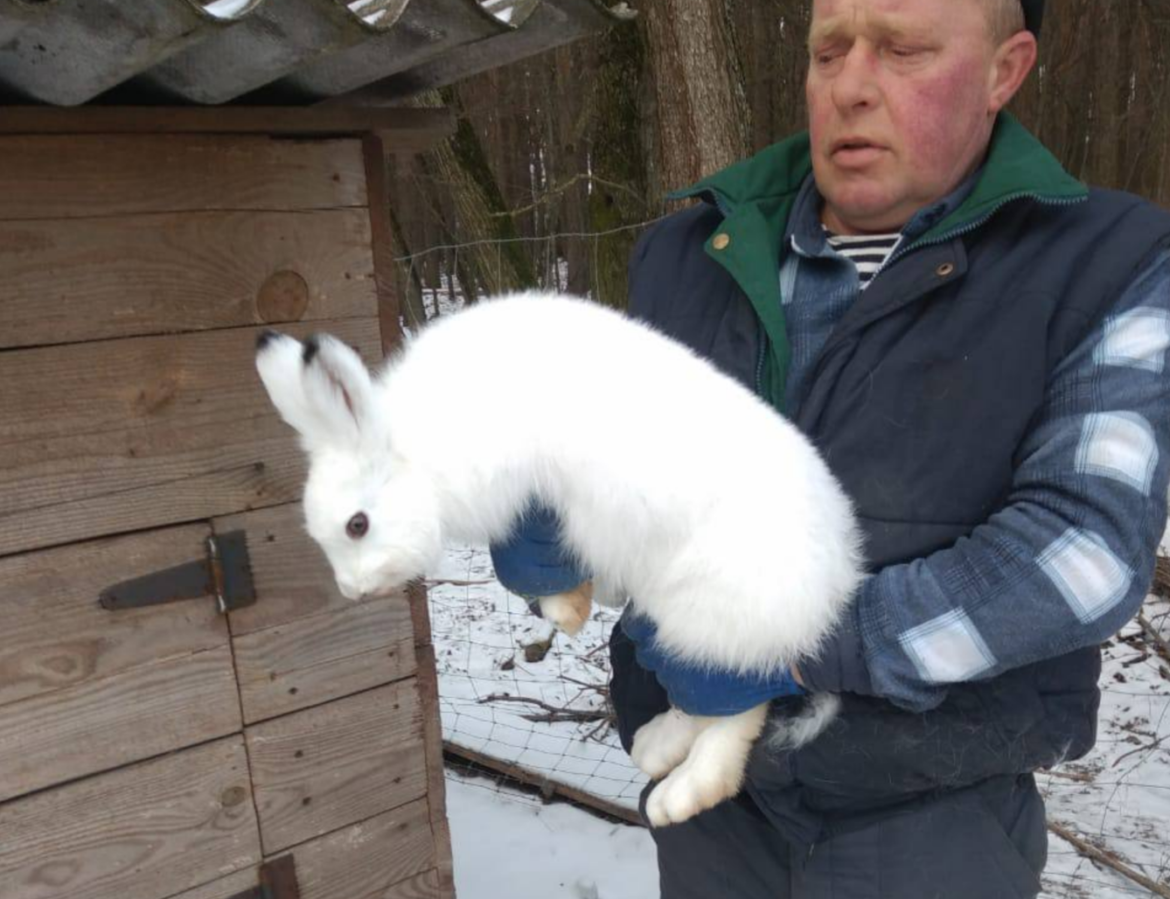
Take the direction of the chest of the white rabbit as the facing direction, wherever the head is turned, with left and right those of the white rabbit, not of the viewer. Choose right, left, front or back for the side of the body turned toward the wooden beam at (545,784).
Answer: right

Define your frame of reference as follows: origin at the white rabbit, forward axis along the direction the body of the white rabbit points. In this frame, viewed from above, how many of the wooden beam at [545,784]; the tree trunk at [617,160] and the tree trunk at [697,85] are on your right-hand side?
3

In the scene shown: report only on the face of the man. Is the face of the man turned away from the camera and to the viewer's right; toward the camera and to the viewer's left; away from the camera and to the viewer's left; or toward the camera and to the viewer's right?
toward the camera and to the viewer's left

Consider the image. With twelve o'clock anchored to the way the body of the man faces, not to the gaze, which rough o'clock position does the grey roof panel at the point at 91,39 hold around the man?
The grey roof panel is roughly at 1 o'clock from the man.

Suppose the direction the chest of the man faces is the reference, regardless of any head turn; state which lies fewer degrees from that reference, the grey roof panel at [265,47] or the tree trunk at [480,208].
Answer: the grey roof panel

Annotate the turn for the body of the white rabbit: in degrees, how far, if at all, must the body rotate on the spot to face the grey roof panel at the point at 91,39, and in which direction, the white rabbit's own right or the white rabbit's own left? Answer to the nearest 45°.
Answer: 0° — it already faces it

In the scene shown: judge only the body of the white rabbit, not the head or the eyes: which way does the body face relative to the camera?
to the viewer's left

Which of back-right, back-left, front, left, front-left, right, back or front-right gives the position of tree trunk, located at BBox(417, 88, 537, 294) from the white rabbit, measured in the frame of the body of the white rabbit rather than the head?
right

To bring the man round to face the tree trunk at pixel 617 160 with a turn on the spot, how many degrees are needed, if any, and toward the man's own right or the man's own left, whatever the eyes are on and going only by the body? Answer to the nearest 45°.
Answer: approximately 135° to the man's own right
